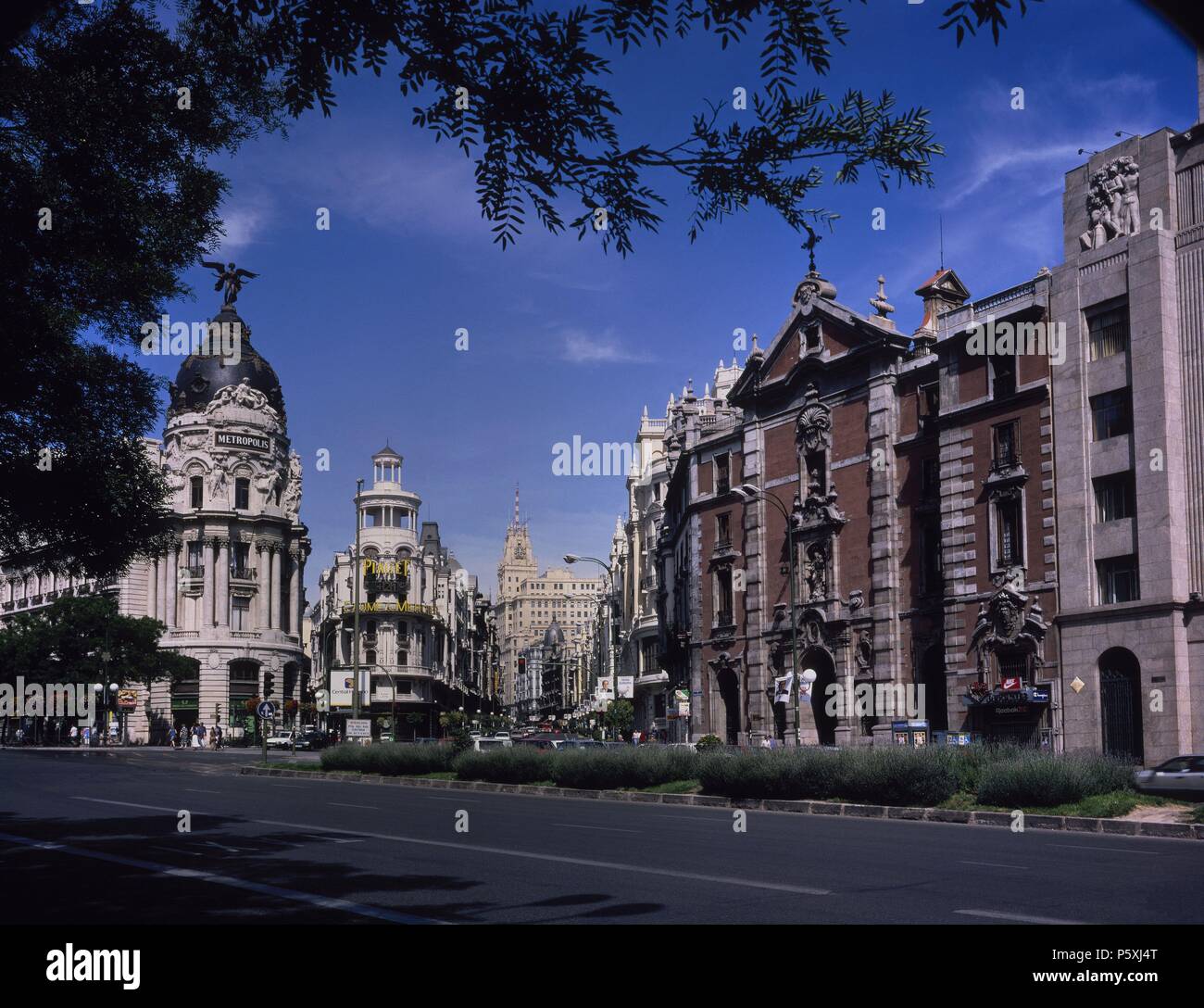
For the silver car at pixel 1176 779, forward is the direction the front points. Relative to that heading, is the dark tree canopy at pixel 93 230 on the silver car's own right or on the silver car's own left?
on the silver car's own left

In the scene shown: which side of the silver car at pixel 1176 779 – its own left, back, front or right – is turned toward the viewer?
left
